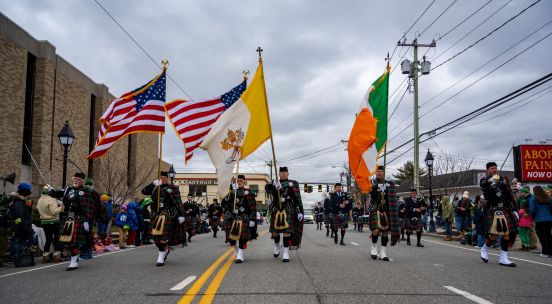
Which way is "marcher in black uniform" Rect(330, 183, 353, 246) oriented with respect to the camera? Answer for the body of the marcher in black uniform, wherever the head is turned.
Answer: toward the camera

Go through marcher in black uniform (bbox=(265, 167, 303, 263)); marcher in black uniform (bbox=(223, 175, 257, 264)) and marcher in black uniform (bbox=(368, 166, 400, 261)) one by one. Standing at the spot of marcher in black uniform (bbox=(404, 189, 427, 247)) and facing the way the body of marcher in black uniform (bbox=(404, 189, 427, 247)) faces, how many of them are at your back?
0

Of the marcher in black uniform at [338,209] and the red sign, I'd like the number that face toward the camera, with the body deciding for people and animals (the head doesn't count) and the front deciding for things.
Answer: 2

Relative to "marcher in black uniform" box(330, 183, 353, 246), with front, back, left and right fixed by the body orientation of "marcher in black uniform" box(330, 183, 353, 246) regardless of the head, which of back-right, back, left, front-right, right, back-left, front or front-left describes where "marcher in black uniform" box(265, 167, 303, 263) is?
front

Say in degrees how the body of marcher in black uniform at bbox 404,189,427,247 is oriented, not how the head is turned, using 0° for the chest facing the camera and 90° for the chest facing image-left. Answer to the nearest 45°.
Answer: approximately 0°

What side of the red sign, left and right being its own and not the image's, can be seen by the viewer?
front

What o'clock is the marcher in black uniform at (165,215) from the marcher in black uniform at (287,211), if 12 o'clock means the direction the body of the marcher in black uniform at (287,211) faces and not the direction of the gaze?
the marcher in black uniform at (165,215) is roughly at 3 o'clock from the marcher in black uniform at (287,211).

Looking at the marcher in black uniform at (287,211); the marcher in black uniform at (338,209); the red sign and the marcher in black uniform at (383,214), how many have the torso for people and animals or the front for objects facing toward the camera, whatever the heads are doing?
4

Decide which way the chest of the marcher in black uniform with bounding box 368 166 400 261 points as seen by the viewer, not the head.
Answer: toward the camera

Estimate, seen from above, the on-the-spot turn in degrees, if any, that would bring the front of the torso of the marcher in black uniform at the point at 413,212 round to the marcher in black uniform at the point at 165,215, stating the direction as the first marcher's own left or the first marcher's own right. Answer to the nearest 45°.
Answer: approximately 45° to the first marcher's own right

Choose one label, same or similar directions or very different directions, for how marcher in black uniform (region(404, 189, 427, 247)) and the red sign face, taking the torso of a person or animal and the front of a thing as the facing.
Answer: same or similar directions

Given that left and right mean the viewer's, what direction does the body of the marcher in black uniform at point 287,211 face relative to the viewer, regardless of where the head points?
facing the viewer

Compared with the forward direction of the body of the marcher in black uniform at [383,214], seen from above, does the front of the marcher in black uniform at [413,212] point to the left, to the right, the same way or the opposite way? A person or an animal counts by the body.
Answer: the same way

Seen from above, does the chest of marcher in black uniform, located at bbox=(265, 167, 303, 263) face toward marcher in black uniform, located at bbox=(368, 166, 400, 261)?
no

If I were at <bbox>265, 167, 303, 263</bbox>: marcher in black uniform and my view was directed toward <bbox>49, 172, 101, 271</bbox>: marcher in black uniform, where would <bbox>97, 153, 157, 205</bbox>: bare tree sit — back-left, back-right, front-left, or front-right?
front-right

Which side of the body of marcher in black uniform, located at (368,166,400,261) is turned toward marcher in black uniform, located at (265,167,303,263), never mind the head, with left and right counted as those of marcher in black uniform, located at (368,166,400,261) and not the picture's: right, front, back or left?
right
